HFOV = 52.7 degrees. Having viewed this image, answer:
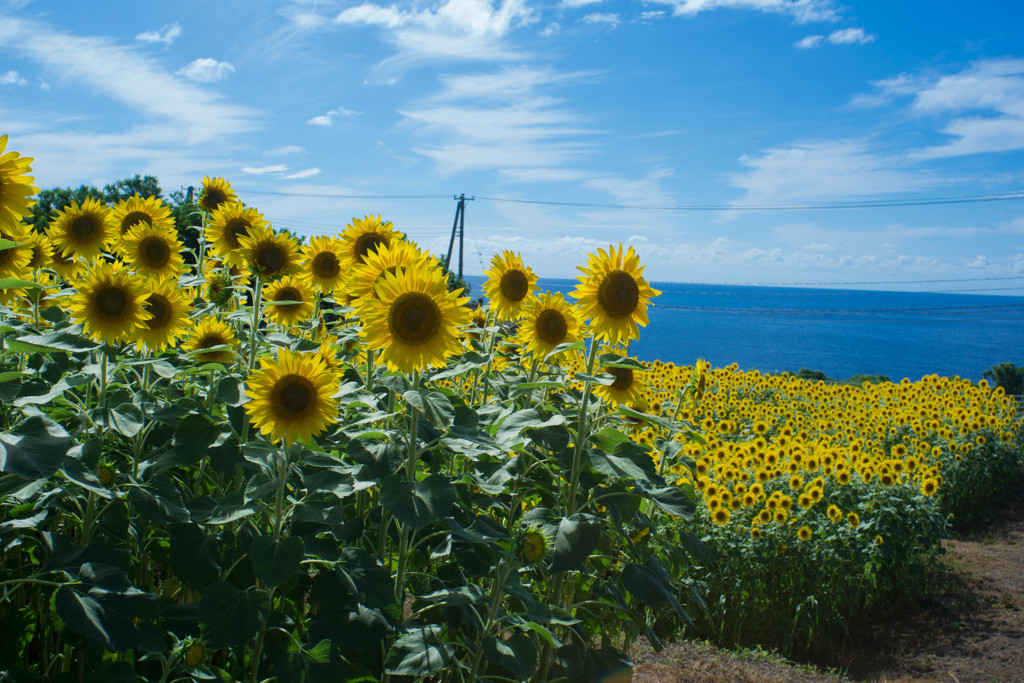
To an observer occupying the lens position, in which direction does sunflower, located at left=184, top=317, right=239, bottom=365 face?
facing the viewer

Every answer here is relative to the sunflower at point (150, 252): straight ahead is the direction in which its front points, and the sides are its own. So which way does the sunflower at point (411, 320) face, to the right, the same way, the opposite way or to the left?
the same way

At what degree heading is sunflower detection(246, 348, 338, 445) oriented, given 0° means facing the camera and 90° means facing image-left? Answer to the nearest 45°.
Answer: approximately 0°

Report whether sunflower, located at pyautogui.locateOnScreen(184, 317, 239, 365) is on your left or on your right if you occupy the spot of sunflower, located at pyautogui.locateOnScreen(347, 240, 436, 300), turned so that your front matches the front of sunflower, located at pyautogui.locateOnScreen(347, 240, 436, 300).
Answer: on your right

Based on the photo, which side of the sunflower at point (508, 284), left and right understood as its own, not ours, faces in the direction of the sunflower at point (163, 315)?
right

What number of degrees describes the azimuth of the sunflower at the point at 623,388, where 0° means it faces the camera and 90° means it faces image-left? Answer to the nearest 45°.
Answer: approximately 0°

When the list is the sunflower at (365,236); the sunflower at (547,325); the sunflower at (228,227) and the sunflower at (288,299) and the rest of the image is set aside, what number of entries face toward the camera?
4

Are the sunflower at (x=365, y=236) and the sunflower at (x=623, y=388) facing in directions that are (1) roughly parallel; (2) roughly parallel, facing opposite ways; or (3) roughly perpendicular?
roughly parallel

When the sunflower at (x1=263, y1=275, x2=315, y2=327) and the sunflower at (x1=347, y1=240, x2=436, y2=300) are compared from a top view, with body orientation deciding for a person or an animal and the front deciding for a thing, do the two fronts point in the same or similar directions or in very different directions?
same or similar directions

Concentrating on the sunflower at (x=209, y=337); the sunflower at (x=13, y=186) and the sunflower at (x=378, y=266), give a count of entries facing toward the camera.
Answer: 3

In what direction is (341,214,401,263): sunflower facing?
toward the camera

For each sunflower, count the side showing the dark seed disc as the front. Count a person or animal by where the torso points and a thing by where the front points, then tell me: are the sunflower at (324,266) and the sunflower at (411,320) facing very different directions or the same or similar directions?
same or similar directions

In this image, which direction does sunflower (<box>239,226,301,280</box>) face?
toward the camera
